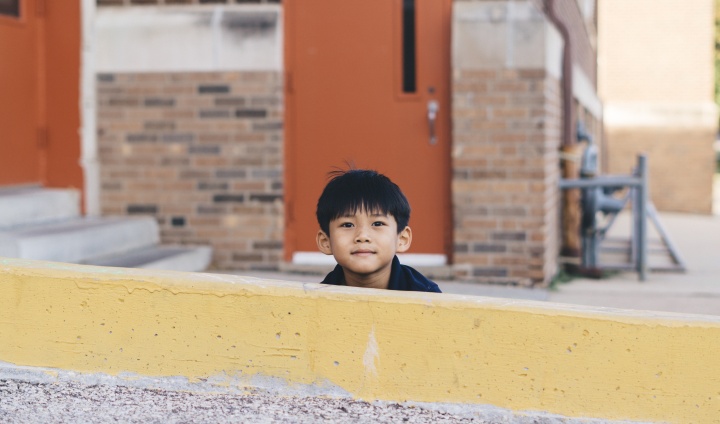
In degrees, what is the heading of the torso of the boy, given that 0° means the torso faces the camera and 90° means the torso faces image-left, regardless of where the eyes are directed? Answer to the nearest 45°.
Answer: approximately 0°

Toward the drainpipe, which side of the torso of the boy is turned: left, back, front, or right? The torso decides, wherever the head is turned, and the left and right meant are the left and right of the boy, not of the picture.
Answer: back

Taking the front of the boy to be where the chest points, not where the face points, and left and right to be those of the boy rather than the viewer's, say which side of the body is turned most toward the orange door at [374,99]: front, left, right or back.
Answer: back

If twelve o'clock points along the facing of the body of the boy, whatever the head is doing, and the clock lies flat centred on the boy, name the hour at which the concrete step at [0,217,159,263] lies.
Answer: The concrete step is roughly at 5 o'clock from the boy.

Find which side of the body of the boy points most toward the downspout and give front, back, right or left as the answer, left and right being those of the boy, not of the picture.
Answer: back

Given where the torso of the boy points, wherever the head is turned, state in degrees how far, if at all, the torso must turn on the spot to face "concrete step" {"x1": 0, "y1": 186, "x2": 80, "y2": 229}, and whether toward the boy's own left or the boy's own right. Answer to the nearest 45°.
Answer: approximately 135° to the boy's own right
